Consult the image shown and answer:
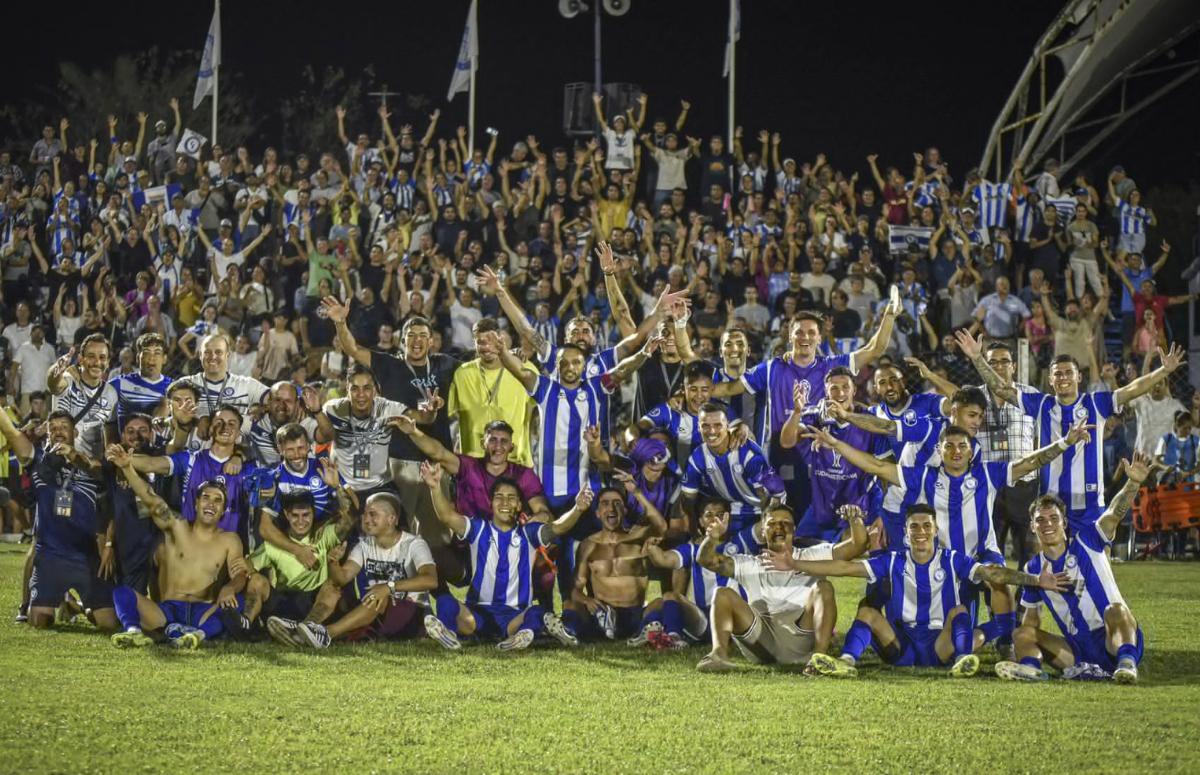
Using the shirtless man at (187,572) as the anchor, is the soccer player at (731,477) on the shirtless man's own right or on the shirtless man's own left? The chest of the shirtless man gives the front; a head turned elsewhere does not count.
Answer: on the shirtless man's own left

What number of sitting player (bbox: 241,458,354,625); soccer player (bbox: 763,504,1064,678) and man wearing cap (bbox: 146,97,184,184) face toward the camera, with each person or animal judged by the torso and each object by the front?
3

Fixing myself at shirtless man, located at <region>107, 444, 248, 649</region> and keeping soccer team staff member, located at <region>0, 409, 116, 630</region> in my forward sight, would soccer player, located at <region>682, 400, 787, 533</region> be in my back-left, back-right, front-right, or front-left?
back-right

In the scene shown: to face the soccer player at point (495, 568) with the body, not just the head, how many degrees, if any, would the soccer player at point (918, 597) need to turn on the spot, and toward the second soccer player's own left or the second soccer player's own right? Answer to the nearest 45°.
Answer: approximately 90° to the second soccer player's own right

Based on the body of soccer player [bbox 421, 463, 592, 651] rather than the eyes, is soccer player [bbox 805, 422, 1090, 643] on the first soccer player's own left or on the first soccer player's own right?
on the first soccer player's own left

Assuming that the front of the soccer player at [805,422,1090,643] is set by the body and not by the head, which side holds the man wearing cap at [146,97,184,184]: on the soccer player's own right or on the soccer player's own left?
on the soccer player's own right

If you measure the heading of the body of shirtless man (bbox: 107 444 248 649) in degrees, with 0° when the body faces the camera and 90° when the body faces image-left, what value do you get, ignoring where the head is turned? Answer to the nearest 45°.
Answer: approximately 0°

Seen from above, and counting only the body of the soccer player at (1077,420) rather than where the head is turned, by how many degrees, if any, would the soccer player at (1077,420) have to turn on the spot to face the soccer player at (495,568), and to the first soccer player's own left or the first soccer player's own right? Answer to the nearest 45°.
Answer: approximately 90° to the first soccer player's own right

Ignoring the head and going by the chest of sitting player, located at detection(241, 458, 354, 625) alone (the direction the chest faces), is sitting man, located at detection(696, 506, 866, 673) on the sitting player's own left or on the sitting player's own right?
on the sitting player's own left
